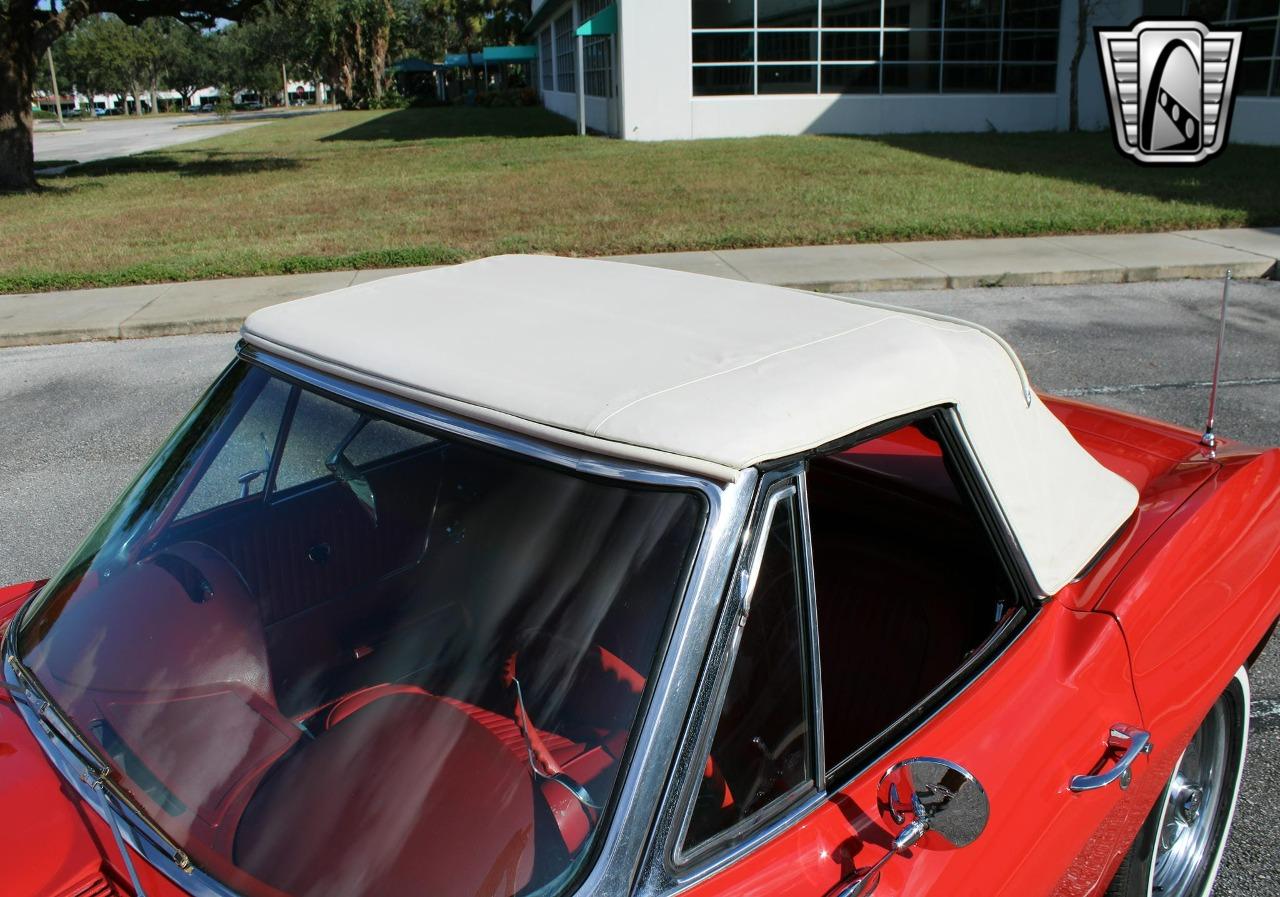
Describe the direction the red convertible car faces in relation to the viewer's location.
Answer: facing the viewer and to the left of the viewer

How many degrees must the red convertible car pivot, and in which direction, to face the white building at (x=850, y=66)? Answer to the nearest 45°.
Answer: approximately 135° to its right

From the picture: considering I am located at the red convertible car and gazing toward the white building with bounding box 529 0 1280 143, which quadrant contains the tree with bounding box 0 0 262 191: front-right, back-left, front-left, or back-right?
front-left

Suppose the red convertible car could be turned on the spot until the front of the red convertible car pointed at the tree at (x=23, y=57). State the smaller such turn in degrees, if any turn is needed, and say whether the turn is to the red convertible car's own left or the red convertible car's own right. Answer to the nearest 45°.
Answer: approximately 90° to the red convertible car's own right

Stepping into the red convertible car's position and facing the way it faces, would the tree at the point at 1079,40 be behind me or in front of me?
behind
